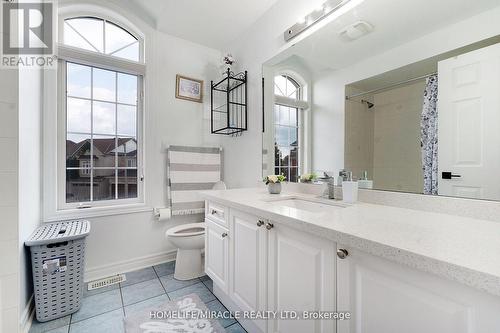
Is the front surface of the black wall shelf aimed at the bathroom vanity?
no

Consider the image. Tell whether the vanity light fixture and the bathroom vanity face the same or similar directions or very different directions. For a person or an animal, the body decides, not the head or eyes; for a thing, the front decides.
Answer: same or similar directions

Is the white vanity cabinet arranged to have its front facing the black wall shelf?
no

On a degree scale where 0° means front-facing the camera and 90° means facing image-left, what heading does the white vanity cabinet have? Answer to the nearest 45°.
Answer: approximately 45°

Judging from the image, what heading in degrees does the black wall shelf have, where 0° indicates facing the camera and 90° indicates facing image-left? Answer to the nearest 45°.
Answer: approximately 45°

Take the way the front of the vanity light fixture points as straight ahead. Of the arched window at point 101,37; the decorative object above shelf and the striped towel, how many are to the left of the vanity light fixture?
0

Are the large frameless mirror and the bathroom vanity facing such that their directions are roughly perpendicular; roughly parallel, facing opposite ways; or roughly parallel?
roughly parallel

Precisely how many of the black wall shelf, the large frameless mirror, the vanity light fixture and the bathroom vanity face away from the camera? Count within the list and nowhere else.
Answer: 0

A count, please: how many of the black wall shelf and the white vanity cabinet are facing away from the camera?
0

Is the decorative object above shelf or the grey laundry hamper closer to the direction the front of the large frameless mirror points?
the grey laundry hamper

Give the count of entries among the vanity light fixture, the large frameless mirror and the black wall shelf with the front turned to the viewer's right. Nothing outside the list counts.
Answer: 0

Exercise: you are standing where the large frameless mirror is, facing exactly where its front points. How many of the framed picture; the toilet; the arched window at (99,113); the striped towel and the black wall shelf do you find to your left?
0

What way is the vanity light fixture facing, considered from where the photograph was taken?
facing the viewer and to the left of the viewer

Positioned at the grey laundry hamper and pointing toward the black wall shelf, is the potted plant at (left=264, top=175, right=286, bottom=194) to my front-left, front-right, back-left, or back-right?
front-right

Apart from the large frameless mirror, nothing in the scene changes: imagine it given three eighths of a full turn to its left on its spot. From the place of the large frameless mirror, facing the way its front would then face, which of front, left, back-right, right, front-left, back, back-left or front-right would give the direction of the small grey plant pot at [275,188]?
back

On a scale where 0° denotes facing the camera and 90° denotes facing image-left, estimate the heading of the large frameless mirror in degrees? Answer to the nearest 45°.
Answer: approximately 45°

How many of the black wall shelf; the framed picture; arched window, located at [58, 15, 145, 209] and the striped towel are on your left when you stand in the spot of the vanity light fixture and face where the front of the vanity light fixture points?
0

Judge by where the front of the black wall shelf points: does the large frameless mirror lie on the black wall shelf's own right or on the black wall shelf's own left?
on the black wall shelf's own left

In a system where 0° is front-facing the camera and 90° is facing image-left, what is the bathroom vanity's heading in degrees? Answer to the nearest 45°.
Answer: approximately 45°
